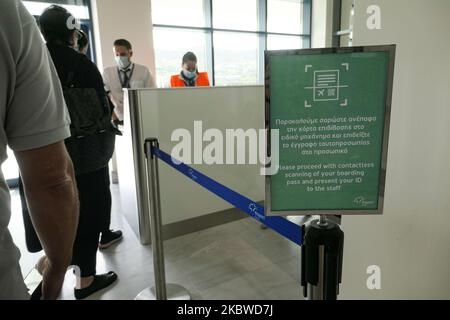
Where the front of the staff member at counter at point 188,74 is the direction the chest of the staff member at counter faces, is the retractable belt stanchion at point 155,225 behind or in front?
in front

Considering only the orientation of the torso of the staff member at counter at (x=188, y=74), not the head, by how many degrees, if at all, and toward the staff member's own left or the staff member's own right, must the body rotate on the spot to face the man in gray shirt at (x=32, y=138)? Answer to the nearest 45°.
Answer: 0° — they already face them

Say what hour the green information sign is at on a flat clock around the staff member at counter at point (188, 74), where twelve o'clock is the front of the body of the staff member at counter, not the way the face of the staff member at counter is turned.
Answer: The green information sign is roughly at 12 o'clock from the staff member at counter.

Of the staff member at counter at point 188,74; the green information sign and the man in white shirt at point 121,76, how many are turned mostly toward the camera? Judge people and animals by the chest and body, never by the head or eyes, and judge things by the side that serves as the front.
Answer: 3

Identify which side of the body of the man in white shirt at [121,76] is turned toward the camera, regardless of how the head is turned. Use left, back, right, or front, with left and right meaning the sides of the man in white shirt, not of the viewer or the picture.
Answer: front

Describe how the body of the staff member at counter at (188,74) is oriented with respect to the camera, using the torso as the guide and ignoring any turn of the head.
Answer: toward the camera

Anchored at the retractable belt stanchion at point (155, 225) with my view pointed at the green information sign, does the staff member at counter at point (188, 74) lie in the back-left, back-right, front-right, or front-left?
back-left

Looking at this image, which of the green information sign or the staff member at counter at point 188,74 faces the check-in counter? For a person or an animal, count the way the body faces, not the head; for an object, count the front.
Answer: the staff member at counter

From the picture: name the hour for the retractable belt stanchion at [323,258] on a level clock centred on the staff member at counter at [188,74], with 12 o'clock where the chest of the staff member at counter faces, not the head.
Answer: The retractable belt stanchion is roughly at 12 o'clock from the staff member at counter.

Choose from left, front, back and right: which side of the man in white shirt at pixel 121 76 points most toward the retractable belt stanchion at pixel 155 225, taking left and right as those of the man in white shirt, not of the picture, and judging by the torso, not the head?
front

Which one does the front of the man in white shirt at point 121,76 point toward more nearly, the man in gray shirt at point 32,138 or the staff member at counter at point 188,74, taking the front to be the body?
the man in gray shirt

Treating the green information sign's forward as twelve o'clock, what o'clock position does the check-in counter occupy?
The check-in counter is roughly at 5 o'clock from the green information sign.

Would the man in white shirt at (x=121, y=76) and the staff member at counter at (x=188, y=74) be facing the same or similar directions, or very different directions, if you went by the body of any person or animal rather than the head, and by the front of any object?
same or similar directions

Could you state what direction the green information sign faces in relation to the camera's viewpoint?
facing the viewer

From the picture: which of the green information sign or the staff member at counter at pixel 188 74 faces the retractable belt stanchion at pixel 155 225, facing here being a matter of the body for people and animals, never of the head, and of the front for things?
the staff member at counter

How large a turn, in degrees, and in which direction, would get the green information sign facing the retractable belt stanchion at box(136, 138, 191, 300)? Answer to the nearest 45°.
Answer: approximately 135° to its right

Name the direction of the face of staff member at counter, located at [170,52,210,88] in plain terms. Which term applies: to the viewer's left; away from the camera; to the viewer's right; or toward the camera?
toward the camera
